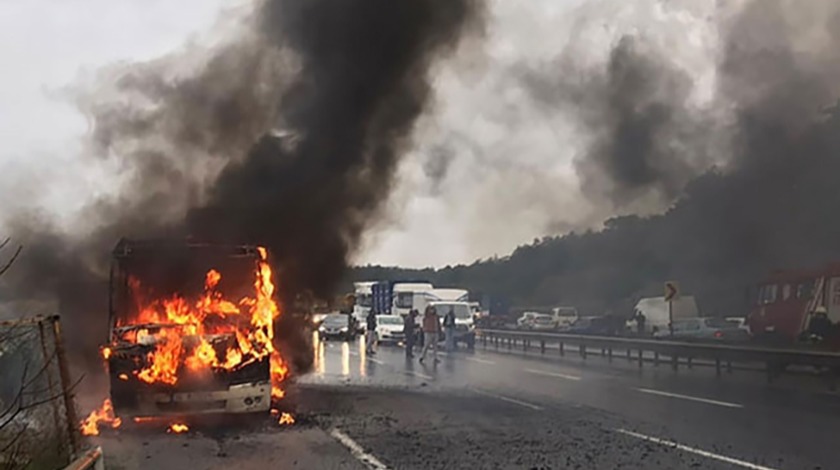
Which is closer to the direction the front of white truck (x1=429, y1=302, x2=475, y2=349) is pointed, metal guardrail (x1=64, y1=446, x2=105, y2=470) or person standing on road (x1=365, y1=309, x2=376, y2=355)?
the metal guardrail

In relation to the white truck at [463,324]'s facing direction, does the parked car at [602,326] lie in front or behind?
behind

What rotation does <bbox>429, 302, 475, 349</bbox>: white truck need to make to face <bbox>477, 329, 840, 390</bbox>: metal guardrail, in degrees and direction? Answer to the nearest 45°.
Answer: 0° — it already faces it

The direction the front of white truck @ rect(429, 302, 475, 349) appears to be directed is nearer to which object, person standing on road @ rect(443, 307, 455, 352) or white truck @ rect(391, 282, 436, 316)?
the person standing on road

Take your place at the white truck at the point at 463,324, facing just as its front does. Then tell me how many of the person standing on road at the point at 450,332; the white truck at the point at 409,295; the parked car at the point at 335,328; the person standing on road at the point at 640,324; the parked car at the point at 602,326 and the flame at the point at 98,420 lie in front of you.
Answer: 2

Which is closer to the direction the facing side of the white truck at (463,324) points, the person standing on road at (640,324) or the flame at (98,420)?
the flame

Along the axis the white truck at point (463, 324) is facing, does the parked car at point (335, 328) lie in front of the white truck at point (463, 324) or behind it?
behind

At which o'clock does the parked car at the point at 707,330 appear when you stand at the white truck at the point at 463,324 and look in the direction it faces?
The parked car is roughly at 9 o'clock from the white truck.

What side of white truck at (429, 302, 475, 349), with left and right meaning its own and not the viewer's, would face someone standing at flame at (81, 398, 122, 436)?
front

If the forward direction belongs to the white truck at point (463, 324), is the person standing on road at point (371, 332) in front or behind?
in front

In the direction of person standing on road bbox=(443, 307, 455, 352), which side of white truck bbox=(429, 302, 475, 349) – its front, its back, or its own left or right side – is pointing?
front

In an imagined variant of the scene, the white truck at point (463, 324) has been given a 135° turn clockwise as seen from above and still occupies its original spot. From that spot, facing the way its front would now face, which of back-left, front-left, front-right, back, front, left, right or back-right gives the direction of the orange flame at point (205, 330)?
back-left

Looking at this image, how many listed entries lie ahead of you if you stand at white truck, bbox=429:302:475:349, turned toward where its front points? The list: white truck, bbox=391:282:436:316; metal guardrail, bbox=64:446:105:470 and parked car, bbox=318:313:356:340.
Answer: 1

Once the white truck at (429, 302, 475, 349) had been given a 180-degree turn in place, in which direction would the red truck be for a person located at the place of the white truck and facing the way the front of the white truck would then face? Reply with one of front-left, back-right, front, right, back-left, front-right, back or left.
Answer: back-right

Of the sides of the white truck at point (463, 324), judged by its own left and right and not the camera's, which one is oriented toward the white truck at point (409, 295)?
back

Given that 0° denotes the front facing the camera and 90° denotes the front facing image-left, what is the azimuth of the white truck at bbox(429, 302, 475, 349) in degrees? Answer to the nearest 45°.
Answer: approximately 0°

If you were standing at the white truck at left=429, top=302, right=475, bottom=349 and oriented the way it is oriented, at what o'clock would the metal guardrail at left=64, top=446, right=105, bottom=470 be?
The metal guardrail is roughly at 12 o'clock from the white truck.
